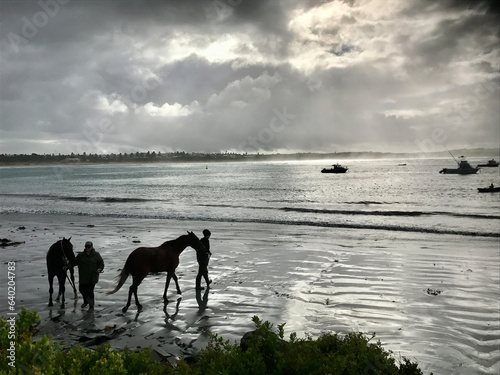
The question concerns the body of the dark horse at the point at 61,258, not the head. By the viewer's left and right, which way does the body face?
facing the viewer and to the right of the viewer

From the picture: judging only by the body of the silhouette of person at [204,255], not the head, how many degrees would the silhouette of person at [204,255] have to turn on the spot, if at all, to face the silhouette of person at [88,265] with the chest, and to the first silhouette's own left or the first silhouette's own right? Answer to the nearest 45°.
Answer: approximately 135° to the first silhouette's own right

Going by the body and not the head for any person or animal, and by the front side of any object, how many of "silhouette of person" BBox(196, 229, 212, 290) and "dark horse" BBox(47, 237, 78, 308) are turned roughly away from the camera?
0

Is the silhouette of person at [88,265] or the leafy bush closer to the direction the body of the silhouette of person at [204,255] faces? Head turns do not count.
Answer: the leafy bush

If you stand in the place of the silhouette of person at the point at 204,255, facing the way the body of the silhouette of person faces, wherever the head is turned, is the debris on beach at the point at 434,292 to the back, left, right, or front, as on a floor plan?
front

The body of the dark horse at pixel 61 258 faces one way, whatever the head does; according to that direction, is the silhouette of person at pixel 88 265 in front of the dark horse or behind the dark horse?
in front

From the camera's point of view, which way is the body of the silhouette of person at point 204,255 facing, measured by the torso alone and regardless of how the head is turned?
to the viewer's right

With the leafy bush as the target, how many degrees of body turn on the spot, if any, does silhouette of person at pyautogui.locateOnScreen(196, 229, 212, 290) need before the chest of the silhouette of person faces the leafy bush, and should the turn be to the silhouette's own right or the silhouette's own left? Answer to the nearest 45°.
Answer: approximately 90° to the silhouette's own right

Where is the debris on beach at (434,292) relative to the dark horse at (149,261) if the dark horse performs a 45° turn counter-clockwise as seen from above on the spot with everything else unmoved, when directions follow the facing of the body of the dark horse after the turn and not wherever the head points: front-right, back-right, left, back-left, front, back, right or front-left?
right

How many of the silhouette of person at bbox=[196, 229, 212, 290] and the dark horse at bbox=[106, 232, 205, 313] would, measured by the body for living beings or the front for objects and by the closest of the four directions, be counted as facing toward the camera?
0

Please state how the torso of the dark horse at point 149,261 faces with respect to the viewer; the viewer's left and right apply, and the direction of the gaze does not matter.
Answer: facing away from the viewer and to the right of the viewer

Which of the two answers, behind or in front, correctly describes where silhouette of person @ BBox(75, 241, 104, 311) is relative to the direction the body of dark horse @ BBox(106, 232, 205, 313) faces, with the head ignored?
behind

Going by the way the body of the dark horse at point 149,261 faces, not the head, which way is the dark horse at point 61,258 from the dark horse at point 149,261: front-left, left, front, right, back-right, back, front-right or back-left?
back-left

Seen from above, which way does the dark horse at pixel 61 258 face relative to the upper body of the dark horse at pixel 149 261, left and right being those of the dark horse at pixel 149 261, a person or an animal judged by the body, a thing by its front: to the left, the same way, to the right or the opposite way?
to the right

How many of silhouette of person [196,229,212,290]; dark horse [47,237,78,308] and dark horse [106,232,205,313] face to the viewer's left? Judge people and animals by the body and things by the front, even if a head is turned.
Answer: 0
